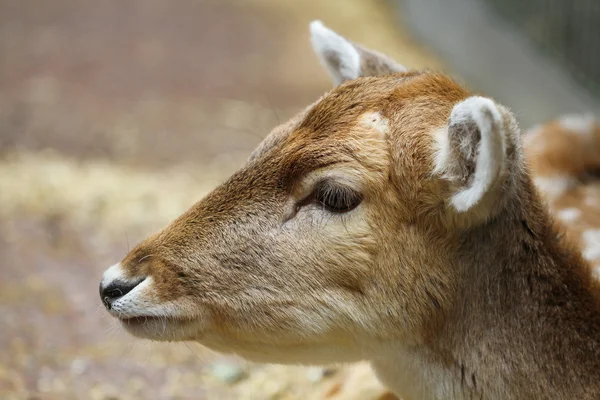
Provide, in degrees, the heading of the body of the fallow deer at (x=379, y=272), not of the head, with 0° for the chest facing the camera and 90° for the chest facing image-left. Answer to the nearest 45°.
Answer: approximately 90°
